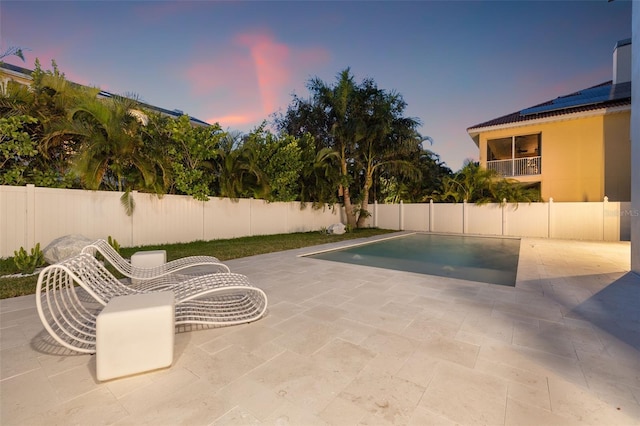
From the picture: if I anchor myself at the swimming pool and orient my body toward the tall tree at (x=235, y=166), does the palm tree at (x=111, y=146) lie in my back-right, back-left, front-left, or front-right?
front-left

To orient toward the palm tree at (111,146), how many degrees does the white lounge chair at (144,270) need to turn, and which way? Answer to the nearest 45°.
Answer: approximately 90° to its left

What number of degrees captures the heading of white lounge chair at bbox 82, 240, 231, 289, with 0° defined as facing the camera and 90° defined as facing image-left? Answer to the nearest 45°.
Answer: approximately 270°

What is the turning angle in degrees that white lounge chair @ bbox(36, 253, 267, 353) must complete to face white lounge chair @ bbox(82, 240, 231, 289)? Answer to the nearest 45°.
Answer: approximately 90° to its left

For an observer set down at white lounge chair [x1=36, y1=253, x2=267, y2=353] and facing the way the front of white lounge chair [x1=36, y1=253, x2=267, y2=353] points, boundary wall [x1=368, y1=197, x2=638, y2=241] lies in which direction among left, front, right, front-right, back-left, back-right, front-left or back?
front

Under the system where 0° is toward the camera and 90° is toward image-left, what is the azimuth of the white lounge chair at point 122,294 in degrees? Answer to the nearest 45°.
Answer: approximately 270°

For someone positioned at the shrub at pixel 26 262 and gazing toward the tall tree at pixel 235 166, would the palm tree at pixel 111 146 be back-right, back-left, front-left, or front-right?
front-left

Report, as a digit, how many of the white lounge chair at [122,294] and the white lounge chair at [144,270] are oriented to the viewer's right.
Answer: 2

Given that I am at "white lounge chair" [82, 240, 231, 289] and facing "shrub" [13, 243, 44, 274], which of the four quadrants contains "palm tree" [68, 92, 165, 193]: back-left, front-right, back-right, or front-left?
front-right

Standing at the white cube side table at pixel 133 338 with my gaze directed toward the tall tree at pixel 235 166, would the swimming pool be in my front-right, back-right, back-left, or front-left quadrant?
front-right

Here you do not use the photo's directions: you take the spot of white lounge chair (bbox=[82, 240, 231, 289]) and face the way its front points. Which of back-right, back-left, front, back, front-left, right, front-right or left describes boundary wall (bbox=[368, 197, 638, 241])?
front

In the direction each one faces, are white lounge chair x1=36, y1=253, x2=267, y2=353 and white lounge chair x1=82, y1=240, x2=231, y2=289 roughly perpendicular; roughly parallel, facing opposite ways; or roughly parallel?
roughly parallel

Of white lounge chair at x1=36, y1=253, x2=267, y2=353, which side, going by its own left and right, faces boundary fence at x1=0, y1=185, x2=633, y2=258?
left

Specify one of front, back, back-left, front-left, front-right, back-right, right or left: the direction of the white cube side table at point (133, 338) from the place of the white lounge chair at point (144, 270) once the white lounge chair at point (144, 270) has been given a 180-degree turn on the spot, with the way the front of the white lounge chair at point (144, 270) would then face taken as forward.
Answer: left
